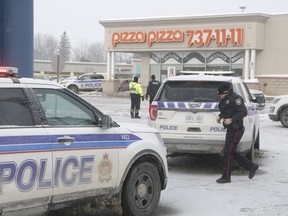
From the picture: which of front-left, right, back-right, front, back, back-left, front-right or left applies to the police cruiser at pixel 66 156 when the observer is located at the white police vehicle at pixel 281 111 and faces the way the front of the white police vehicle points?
front-left

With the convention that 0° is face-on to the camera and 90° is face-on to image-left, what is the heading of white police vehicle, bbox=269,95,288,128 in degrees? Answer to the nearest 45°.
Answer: approximately 45°

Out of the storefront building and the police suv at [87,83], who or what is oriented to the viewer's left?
the police suv

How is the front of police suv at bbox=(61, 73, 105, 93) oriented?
to the viewer's left

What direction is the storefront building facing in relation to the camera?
toward the camera

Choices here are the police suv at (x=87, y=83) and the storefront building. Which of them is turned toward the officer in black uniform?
the storefront building

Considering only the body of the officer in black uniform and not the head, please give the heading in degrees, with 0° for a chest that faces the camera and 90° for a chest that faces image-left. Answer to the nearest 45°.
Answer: approximately 90°

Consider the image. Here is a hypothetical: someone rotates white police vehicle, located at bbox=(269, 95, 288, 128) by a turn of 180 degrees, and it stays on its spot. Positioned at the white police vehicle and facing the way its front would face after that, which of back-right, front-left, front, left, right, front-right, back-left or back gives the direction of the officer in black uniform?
back-right
